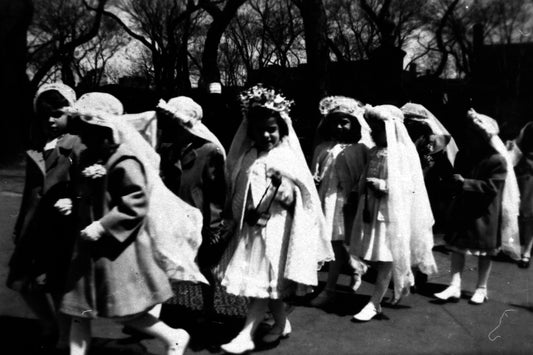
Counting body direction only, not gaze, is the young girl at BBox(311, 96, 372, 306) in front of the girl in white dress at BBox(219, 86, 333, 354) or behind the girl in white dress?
behind

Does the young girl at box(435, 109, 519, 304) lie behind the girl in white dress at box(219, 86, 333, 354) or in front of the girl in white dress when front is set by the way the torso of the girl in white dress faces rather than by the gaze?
behind

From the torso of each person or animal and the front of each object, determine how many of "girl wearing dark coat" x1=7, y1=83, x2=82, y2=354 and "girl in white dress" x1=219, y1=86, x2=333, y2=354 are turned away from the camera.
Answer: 0

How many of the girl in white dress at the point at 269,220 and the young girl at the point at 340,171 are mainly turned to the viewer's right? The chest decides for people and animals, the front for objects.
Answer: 0

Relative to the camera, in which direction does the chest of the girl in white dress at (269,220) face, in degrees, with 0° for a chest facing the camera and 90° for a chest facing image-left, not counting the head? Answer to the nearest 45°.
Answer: approximately 45°

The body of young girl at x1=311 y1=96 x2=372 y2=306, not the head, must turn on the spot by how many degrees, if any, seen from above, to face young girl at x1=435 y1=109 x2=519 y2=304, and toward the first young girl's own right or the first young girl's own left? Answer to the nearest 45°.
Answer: approximately 135° to the first young girl's own left

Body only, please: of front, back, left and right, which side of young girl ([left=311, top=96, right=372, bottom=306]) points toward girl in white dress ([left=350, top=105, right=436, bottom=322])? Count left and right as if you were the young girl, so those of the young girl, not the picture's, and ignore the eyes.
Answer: left

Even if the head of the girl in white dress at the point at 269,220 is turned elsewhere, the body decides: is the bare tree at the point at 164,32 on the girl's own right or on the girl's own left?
on the girl's own right
